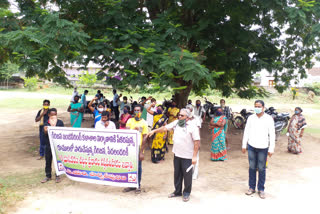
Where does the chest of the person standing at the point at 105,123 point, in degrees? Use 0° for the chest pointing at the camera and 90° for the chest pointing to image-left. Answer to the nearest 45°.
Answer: approximately 0°

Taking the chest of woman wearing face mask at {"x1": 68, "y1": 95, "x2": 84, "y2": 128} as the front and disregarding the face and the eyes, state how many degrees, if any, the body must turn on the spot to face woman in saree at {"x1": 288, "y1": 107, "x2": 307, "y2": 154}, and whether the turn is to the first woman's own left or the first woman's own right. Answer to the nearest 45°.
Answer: approximately 90° to the first woman's own left

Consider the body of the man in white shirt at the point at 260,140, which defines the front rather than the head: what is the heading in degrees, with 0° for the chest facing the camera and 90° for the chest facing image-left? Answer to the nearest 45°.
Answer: approximately 0°

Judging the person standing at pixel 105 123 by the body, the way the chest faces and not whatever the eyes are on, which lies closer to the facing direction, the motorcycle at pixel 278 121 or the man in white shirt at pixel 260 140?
the man in white shirt

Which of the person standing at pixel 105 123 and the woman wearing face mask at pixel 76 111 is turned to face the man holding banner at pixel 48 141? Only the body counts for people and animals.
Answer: the woman wearing face mask

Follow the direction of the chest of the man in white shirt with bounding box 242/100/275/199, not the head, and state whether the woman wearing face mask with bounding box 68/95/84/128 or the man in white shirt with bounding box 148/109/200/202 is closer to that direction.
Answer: the man in white shirt

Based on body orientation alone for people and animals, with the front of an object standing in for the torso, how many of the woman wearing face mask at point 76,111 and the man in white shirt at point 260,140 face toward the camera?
2
